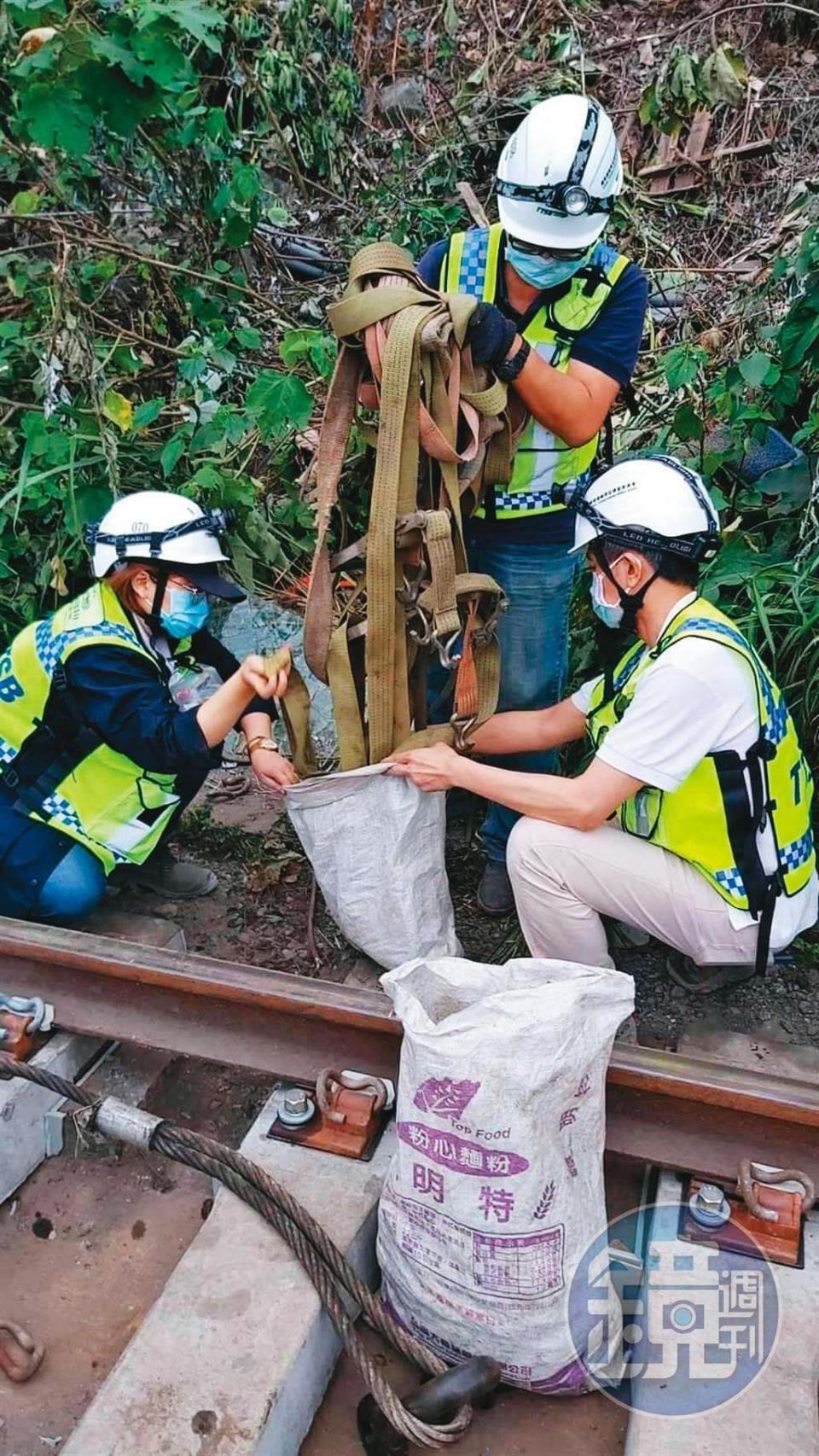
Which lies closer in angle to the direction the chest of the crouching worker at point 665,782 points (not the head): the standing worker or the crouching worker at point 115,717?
the crouching worker

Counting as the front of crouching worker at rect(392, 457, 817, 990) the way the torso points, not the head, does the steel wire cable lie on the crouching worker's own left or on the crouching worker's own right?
on the crouching worker's own left

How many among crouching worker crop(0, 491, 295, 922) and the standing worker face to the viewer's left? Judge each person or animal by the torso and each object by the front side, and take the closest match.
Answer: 0

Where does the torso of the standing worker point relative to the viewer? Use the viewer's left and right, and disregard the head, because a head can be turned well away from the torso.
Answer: facing the viewer

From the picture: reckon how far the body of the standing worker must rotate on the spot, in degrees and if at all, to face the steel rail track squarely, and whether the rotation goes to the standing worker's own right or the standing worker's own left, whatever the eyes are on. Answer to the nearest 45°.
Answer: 0° — they already face it

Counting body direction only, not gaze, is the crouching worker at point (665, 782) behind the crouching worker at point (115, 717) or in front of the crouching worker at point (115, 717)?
in front

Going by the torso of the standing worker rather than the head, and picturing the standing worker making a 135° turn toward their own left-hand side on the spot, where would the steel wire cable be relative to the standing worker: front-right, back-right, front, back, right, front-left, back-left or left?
back-right

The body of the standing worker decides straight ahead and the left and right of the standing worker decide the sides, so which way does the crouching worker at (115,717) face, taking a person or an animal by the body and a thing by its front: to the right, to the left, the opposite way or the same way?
to the left

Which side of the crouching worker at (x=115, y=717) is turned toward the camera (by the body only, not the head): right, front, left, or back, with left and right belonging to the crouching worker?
right

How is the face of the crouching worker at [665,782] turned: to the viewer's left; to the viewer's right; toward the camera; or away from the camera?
to the viewer's left

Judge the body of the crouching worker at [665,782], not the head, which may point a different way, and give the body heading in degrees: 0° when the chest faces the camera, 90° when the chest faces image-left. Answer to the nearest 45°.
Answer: approximately 90°

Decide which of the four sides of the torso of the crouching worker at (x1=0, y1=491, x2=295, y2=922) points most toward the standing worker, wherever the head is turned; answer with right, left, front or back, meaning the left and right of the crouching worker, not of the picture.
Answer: front

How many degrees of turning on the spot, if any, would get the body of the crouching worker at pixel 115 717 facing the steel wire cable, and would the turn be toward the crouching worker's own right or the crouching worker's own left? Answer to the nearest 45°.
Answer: approximately 90° to the crouching worker's own right

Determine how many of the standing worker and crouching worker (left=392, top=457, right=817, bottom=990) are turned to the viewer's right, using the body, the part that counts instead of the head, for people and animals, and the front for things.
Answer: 0

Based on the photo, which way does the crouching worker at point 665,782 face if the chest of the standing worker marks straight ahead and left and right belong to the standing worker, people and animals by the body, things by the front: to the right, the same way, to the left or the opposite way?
to the right
